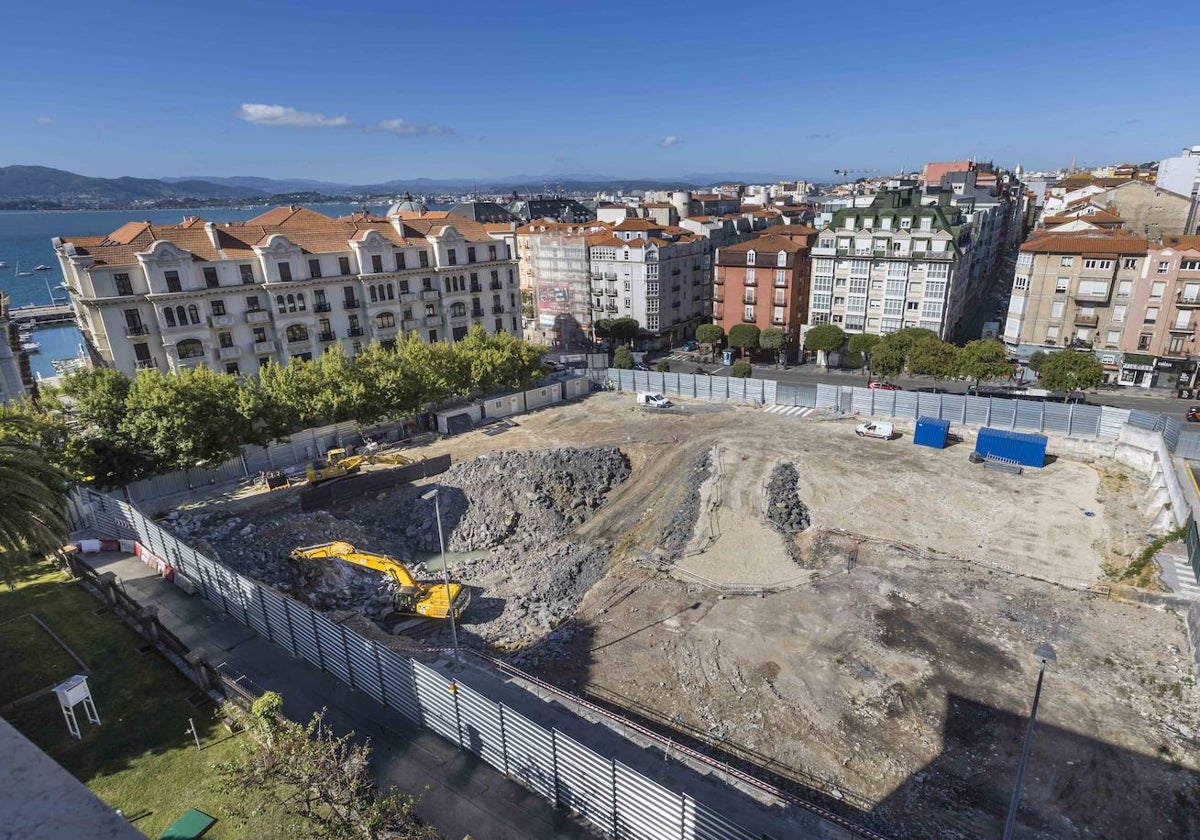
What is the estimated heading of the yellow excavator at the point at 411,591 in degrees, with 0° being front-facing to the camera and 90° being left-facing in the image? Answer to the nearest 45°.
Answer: approximately 90°

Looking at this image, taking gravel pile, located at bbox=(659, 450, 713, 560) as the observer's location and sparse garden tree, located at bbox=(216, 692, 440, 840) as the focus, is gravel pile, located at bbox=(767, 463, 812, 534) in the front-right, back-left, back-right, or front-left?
back-left

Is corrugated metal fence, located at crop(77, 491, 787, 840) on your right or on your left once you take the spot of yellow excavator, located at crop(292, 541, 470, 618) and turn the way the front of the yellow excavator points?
on your left

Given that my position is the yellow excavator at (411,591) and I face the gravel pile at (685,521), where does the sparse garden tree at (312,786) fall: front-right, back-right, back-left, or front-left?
back-right

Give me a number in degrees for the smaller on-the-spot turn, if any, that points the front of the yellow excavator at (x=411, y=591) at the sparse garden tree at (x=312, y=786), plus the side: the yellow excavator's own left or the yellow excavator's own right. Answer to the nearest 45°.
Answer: approximately 90° to the yellow excavator's own left

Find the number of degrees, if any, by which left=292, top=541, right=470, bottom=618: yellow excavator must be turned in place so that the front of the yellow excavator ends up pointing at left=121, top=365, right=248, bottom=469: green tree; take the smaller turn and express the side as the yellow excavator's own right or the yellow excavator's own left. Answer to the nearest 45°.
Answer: approximately 45° to the yellow excavator's own right

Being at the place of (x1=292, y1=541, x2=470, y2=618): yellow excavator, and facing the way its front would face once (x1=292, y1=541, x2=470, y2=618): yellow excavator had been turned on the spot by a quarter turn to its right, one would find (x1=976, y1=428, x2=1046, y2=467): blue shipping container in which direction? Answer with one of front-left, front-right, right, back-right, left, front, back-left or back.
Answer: right

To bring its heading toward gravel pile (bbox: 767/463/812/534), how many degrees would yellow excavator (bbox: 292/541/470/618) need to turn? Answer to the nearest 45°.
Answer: approximately 180°

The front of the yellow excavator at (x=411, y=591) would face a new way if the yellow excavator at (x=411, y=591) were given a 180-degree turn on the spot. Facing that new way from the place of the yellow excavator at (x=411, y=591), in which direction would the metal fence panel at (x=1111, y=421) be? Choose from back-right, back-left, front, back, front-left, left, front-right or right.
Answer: front

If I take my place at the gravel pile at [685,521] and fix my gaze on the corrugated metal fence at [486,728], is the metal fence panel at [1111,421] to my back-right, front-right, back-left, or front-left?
back-left
